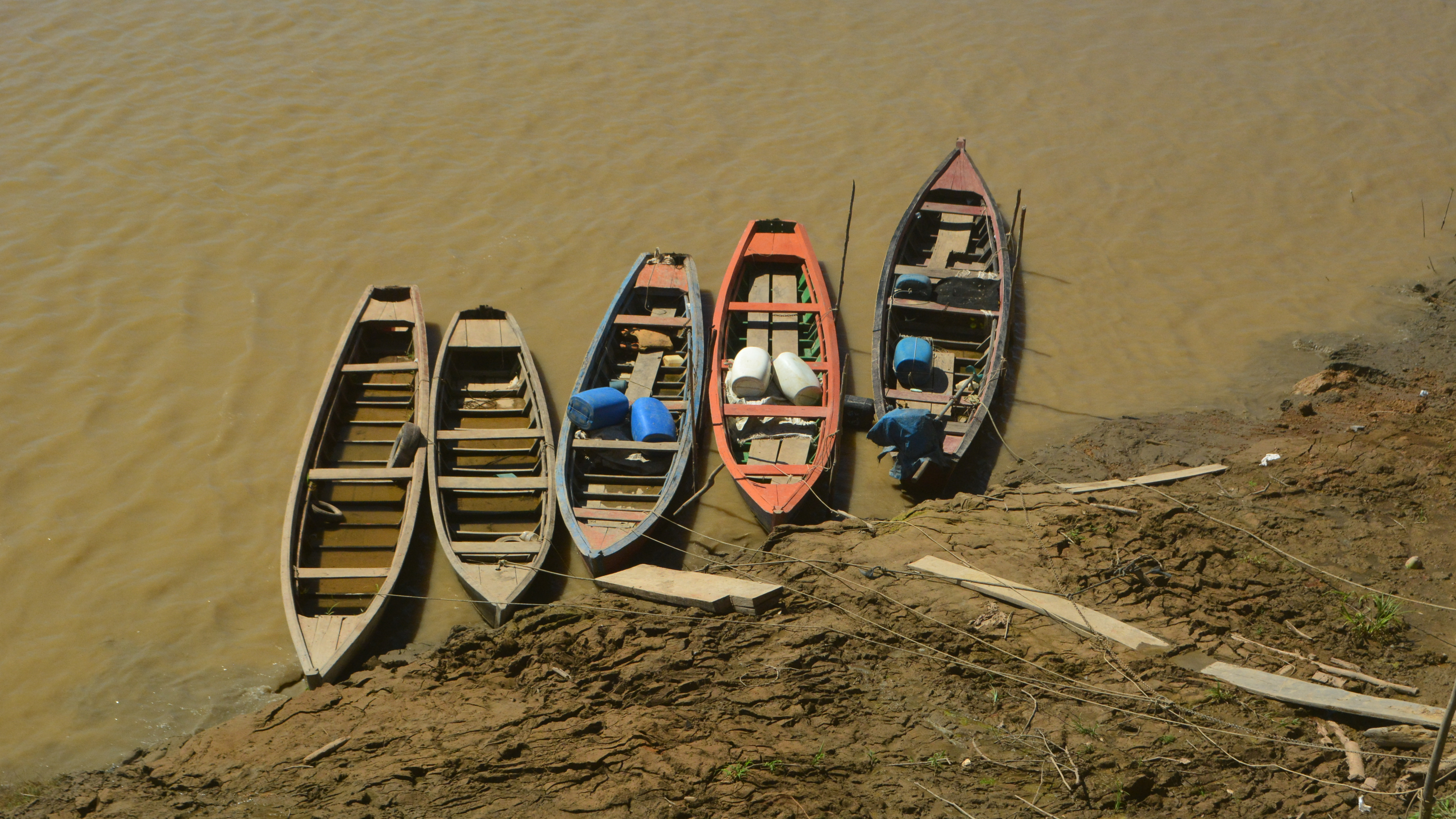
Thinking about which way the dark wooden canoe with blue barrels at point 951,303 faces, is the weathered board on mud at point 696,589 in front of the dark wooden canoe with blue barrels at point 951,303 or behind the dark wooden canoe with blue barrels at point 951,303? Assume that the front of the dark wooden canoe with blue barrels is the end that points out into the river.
behind

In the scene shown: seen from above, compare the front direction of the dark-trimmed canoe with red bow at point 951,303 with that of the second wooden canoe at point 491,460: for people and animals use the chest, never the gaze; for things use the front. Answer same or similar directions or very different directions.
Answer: very different directions

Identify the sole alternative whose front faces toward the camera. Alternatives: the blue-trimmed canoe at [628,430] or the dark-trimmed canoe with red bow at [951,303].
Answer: the blue-trimmed canoe at [628,430]

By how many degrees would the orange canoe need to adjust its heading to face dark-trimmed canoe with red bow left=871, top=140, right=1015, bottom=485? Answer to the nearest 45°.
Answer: approximately 135° to its left

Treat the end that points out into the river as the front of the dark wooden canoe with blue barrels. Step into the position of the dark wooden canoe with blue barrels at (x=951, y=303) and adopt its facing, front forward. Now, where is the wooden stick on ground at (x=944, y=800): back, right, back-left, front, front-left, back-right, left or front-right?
back

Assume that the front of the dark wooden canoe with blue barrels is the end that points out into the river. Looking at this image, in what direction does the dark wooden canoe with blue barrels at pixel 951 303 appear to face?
away from the camera

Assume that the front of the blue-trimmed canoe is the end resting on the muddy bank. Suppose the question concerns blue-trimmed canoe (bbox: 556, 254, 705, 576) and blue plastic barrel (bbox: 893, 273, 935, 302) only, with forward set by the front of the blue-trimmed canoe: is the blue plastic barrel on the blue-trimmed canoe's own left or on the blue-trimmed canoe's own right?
on the blue-trimmed canoe's own left

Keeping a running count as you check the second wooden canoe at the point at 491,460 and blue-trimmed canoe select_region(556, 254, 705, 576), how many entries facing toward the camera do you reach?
2

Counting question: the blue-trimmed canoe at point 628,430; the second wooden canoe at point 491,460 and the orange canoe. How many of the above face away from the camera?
0
